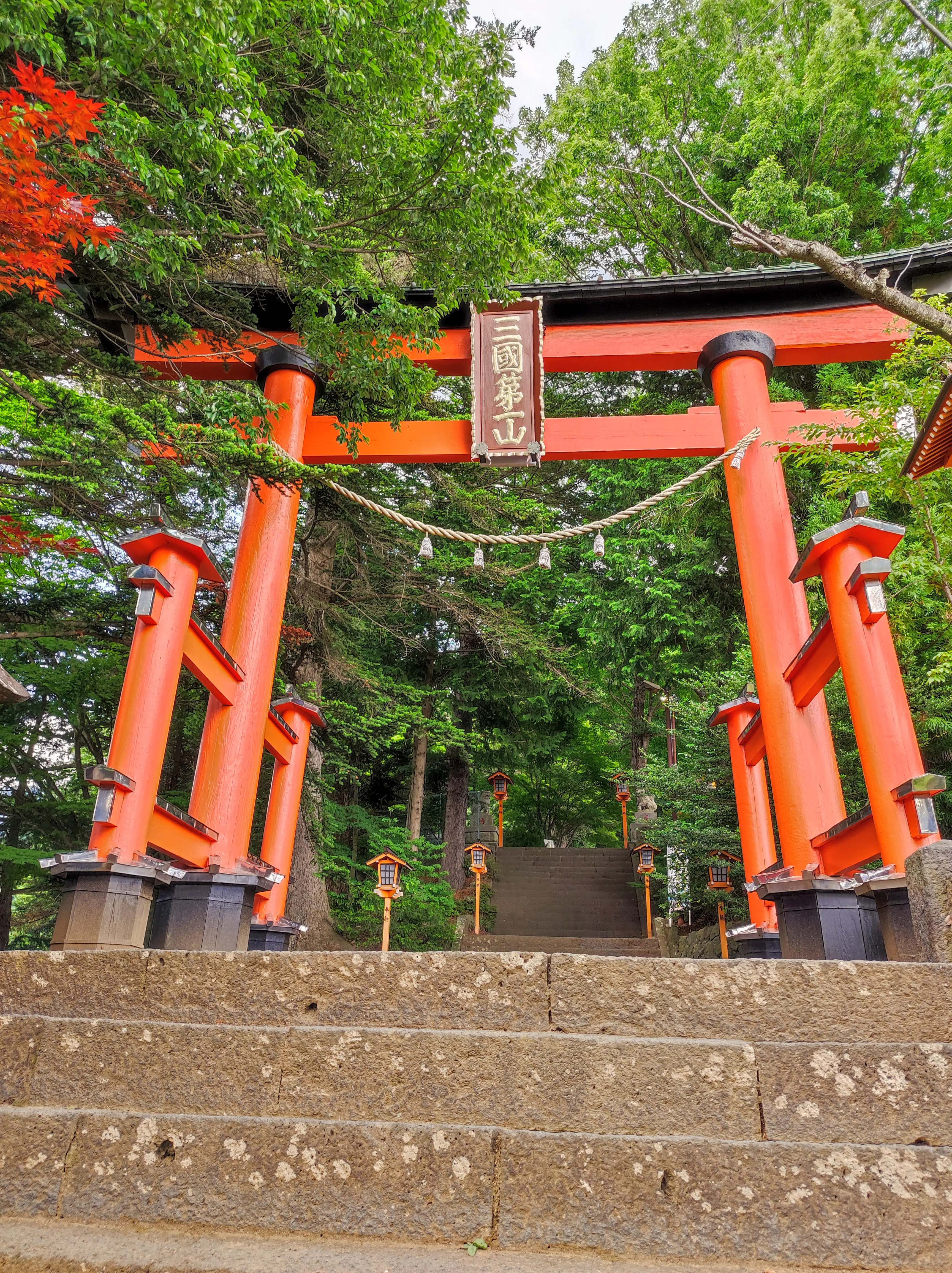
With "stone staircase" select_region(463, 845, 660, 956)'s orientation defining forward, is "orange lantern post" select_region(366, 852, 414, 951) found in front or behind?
in front

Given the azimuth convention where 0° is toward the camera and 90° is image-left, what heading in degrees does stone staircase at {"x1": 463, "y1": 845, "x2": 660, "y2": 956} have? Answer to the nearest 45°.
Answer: approximately 0°

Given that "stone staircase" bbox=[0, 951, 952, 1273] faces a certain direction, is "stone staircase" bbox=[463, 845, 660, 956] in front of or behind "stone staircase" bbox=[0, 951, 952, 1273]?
behind

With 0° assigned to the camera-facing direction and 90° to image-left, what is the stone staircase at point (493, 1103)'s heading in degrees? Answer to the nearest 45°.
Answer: approximately 0°

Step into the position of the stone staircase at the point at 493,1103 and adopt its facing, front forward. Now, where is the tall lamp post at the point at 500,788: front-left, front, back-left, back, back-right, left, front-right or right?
back

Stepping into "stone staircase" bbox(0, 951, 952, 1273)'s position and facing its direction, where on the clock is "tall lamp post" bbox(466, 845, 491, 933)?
The tall lamp post is roughly at 6 o'clock from the stone staircase.

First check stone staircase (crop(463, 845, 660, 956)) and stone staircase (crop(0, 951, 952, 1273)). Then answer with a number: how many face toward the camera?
2
